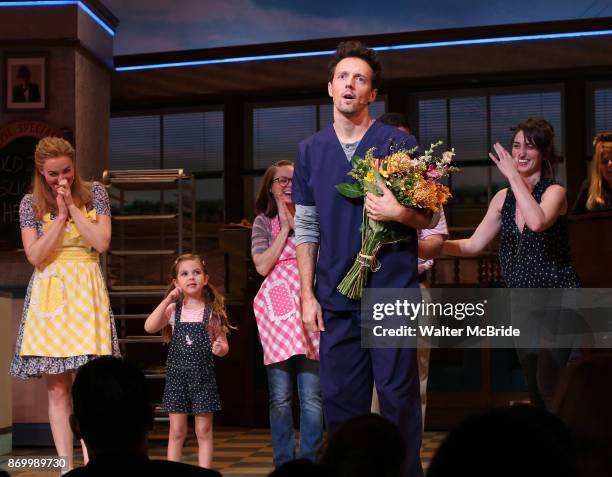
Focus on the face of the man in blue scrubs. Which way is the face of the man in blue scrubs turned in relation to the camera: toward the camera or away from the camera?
toward the camera

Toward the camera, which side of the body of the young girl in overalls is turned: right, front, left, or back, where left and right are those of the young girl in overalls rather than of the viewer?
front

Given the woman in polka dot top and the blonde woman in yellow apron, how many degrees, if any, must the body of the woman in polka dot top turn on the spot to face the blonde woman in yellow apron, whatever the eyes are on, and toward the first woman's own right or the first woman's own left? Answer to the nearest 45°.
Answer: approximately 45° to the first woman's own right

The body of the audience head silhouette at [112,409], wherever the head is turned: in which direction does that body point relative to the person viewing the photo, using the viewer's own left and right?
facing away from the viewer

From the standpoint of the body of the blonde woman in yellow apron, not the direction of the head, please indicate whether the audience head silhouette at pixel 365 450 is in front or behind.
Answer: in front

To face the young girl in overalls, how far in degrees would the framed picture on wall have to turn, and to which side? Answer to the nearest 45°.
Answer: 0° — it already faces them

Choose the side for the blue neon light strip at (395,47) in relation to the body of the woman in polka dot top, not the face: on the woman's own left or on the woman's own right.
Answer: on the woman's own right

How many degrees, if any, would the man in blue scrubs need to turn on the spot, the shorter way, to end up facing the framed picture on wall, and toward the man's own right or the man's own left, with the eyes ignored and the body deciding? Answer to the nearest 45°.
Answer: approximately 135° to the man's own right

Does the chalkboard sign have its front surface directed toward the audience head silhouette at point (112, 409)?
yes

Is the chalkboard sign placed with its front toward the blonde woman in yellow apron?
yes

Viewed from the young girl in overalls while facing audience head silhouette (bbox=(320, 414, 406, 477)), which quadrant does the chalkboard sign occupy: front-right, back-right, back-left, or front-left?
back-right

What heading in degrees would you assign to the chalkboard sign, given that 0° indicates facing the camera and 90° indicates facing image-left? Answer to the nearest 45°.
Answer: approximately 0°

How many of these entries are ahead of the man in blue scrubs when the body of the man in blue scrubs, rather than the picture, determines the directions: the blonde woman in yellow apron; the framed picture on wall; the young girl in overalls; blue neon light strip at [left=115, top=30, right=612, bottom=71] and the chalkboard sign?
0

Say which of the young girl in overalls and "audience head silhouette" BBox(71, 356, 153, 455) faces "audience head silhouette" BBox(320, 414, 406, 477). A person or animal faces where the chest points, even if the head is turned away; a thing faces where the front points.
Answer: the young girl in overalls

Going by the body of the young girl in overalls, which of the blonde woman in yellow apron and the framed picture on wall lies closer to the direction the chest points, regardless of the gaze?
the blonde woman in yellow apron

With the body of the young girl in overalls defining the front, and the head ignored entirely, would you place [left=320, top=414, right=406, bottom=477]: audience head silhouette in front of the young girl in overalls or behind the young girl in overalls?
in front

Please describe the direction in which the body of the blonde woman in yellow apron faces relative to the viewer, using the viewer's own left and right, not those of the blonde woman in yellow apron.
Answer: facing the viewer

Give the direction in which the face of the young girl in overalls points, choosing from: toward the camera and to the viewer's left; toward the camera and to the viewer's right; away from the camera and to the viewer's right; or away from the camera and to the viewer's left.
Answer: toward the camera and to the viewer's right

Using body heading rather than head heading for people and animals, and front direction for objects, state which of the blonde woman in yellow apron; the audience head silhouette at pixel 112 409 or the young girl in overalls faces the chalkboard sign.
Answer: the audience head silhouette
